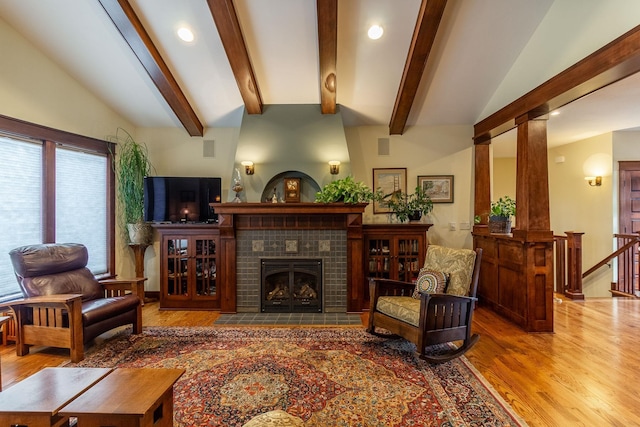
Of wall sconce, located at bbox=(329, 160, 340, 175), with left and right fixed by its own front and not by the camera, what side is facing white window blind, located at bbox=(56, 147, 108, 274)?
right

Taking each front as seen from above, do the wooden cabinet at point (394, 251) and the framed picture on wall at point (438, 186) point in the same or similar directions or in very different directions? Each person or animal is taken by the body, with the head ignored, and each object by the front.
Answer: same or similar directions

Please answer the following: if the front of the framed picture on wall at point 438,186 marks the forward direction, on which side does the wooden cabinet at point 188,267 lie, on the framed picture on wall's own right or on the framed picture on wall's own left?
on the framed picture on wall's own right

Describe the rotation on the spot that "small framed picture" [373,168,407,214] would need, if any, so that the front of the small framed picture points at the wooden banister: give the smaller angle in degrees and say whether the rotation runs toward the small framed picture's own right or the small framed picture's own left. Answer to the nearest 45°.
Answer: approximately 90° to the small framed picture's own left

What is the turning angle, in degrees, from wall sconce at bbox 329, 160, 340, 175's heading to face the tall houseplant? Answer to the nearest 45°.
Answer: approximately 90° to its right

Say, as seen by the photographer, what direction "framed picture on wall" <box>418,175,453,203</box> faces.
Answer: facing the viewer

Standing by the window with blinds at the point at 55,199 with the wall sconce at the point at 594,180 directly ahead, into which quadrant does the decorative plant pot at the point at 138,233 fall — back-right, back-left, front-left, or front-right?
front-left

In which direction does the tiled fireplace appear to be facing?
toward the camera

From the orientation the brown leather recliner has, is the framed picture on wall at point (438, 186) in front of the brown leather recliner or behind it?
in front

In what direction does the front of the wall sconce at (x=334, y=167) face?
toward the camera

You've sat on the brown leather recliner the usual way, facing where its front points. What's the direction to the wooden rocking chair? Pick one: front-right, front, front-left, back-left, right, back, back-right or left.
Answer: front

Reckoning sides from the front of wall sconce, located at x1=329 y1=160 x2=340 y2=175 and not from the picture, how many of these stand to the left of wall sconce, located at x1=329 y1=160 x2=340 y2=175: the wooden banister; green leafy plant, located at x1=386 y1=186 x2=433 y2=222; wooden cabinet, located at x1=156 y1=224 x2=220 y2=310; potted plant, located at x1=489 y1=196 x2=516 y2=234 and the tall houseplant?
3

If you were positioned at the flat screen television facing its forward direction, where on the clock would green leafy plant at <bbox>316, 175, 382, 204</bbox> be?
The green leafy plant is roughly at 10 o'clock from the flat screen television.

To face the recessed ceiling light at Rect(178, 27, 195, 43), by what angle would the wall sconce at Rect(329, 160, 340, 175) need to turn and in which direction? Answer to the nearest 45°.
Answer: approximately 45° to its right
